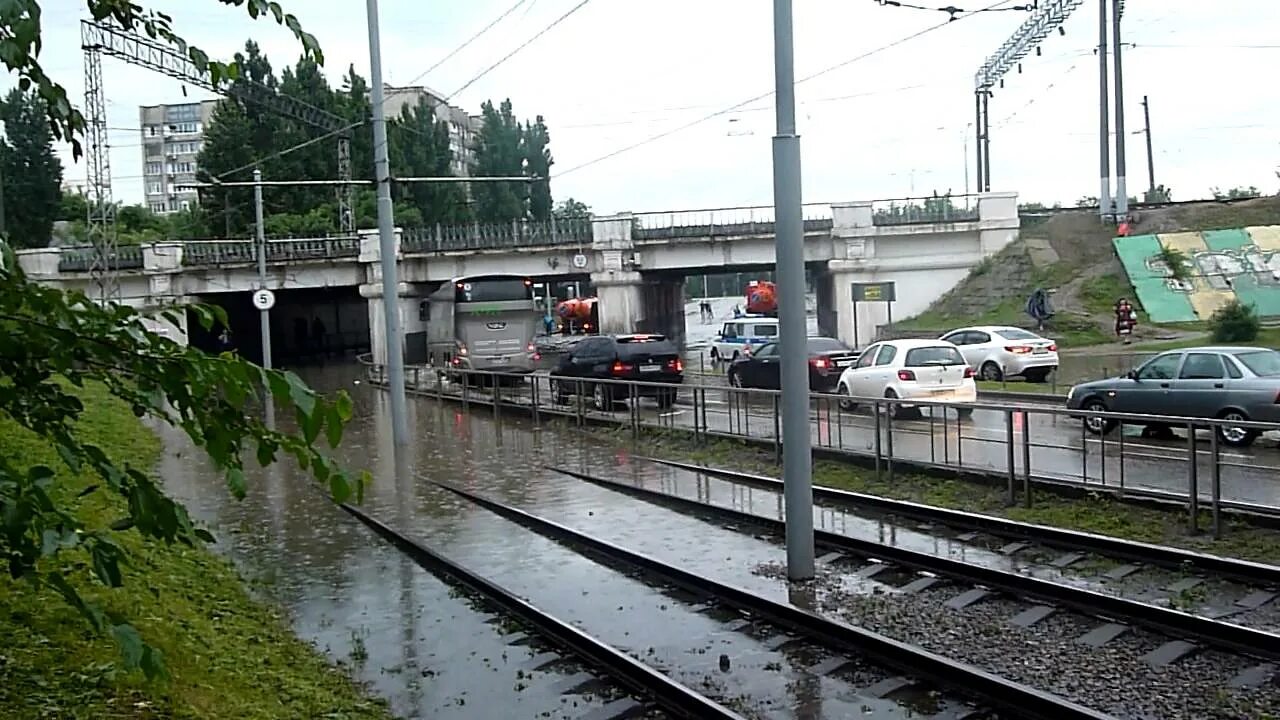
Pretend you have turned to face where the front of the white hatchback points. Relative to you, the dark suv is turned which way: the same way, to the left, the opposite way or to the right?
the same way

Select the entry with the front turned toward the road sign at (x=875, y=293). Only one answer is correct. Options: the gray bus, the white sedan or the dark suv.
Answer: the white sedan

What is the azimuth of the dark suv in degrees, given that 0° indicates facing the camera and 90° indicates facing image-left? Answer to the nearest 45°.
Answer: approximately 135°

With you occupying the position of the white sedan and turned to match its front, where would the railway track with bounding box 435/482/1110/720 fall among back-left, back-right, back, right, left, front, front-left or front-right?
back-left

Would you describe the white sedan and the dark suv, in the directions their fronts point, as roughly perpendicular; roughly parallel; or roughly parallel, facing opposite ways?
roughly parallel

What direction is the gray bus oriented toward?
away from the camera

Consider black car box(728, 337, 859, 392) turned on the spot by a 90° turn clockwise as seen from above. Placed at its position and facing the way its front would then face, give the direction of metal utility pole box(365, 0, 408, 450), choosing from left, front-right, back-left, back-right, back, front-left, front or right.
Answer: back

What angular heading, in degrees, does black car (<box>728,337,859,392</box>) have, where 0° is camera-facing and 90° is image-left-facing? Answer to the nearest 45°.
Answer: approximately 135°

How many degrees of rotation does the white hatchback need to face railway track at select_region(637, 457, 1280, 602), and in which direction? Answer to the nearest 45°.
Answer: approximately 135° to its left

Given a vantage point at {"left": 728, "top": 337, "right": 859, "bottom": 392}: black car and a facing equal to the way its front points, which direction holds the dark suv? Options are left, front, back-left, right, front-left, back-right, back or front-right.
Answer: front-left

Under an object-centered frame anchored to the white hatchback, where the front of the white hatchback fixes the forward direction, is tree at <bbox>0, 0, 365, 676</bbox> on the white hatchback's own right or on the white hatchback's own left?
on the white hatchback's own left

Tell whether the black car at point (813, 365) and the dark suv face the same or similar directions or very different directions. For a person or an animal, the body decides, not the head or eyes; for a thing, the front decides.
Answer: same or similar directions

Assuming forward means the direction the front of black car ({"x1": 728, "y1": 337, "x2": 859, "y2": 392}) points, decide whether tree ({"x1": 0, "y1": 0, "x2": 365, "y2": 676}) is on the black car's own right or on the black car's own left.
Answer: on the black car's own left

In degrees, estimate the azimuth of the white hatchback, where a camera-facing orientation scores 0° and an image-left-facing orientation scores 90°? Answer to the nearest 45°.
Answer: approximately 135°

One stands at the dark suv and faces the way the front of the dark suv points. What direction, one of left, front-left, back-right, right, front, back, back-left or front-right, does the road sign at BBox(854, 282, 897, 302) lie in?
right
